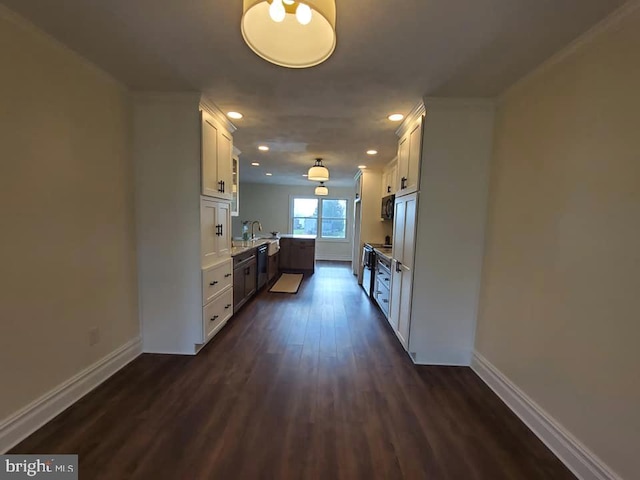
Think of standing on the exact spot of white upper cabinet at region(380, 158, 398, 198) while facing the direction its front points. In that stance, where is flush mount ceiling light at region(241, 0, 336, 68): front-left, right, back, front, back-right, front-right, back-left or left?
left

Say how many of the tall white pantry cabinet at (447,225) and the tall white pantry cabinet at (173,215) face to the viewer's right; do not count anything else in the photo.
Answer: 1

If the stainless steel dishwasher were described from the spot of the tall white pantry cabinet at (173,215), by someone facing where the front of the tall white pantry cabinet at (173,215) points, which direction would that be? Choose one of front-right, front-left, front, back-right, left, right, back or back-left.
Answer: front-left

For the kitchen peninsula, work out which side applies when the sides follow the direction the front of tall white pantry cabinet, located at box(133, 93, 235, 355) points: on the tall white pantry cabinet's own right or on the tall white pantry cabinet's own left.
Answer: on the tall white pantry cabinet's own left

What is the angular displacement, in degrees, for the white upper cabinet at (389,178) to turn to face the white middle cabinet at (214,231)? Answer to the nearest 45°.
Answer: approximately 45° to its left

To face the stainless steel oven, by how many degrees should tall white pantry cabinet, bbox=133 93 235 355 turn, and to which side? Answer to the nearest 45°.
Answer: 0° — it already faces it

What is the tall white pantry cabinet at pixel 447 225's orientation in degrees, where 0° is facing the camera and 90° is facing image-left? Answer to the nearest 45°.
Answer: approximately 90°

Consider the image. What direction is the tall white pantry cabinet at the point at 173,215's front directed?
to the viewer's right

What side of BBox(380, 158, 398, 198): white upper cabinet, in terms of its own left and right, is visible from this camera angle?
left
